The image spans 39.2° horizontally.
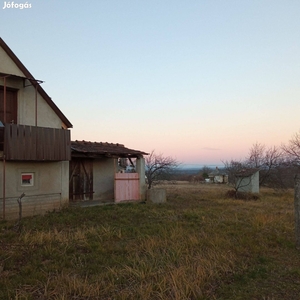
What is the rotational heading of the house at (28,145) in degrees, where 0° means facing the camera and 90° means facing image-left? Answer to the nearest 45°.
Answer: approximately 0°

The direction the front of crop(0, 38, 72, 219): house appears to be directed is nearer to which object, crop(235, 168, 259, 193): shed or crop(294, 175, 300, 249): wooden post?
the wooden post

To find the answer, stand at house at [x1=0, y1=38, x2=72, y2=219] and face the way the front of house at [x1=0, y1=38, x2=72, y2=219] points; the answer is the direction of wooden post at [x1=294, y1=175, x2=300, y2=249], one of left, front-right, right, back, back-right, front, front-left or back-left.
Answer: front-left
